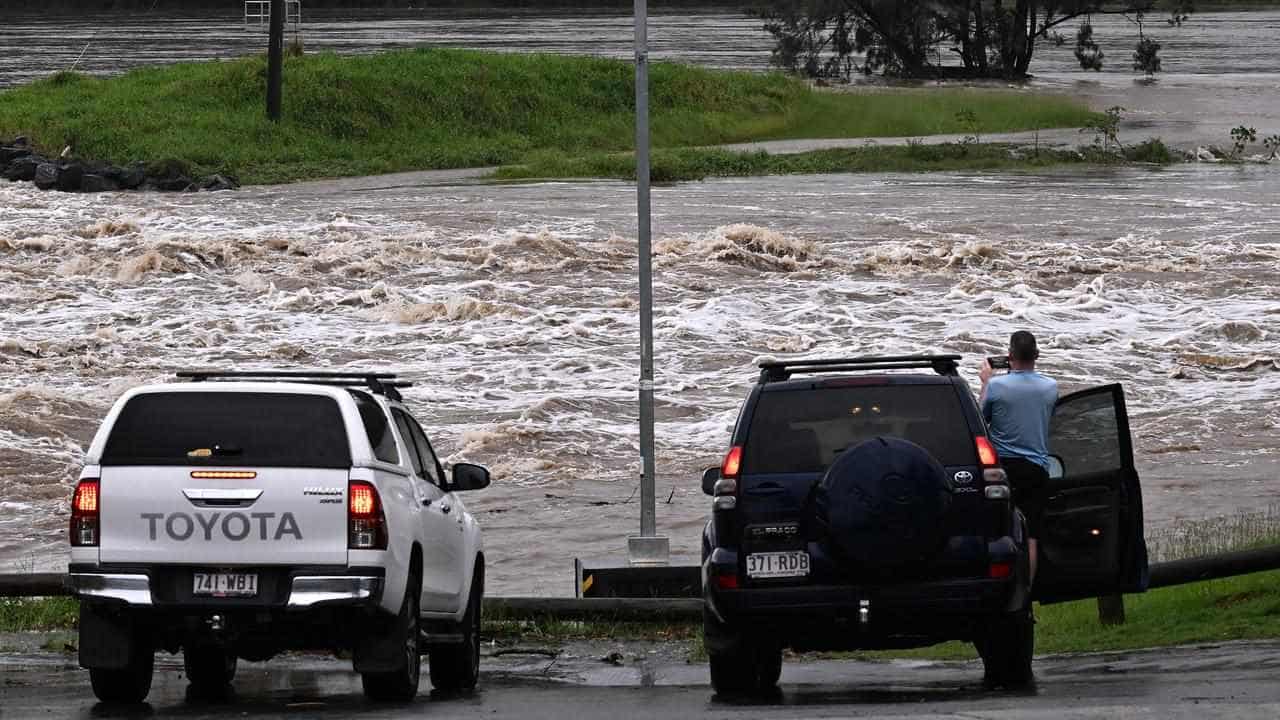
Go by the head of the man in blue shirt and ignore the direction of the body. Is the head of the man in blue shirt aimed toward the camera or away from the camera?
away from the camera

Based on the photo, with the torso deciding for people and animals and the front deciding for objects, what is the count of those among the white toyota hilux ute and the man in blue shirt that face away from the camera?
2

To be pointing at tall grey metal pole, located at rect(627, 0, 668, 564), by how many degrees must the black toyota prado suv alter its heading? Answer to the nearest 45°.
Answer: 0° — it already faces it

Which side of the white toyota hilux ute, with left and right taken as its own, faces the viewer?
back

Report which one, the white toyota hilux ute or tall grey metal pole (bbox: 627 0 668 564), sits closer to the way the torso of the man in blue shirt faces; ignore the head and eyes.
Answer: the tall grey metal pole

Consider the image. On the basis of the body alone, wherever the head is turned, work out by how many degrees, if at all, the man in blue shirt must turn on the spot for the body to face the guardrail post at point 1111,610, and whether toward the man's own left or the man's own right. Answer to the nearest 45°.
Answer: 0° — they already face it

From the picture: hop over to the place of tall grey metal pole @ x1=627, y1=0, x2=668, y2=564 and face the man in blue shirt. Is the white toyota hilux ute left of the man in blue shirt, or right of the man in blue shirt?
right

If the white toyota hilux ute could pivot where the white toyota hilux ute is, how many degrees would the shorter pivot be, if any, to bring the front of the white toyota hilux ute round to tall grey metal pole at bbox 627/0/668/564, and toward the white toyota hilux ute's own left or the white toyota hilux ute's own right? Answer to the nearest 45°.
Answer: approximately 45° to the white toyota hilux ute's own right

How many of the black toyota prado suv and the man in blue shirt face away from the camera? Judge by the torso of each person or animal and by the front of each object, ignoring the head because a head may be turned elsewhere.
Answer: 2

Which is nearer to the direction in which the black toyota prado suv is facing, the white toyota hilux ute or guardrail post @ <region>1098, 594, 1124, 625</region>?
the guardrail post

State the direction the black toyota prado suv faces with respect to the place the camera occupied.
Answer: facing away from the viewer

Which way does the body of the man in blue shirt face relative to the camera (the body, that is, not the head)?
away from the camera
